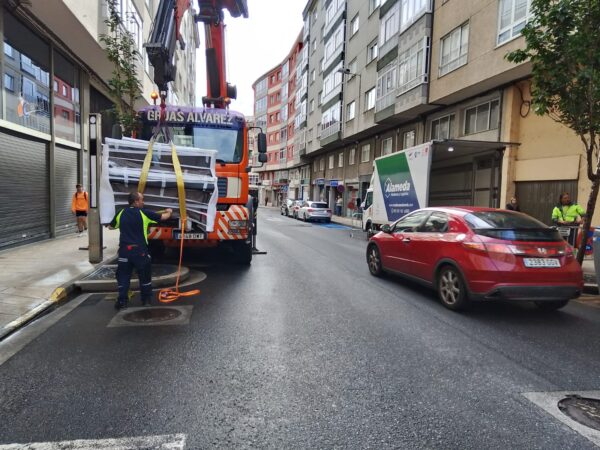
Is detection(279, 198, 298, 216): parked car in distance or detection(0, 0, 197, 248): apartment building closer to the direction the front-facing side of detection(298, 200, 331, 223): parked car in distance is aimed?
the parked car in distance

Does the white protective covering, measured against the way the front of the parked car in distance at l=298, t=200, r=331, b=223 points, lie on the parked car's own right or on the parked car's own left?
on the parked car's own left

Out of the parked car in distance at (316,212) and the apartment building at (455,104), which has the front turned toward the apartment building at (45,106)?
the apartment building at (455,104)

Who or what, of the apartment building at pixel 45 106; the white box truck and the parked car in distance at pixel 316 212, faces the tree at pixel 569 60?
the apartment building

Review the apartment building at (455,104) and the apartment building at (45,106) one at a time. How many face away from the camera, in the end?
0

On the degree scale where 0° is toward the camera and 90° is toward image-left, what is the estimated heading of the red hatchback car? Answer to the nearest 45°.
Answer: approximately 135°

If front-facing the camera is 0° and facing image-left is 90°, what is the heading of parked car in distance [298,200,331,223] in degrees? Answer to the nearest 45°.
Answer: approximately 135°

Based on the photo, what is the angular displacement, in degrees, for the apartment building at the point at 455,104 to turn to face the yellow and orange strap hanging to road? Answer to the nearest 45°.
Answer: approximately 45° to its left

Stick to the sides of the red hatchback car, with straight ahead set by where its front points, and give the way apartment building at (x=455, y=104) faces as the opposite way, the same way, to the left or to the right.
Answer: to the left

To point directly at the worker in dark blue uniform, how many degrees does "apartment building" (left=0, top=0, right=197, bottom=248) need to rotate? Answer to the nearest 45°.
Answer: approximately 45° to its right

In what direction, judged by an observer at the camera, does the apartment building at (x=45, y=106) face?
facing the viewer and to the right of the viewer

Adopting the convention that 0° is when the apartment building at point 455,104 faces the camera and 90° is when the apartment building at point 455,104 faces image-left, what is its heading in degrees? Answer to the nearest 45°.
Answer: approximately 45°

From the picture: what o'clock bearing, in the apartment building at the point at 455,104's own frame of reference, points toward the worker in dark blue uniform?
The worker in dark blue uniform is roughly at 11 o'clock from the apartment building.
